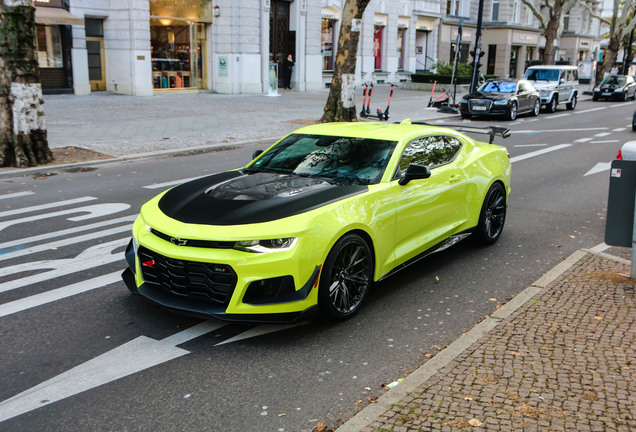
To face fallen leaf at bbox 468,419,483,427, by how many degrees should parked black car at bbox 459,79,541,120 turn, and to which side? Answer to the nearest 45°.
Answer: approximately 45° to its left

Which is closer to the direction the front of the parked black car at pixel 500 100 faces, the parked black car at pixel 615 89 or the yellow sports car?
the yellow sports car

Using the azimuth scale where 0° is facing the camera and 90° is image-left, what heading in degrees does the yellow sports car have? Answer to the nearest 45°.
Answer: approximately 45°

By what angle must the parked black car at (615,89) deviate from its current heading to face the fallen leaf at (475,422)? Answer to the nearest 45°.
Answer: approximately 45° to its left

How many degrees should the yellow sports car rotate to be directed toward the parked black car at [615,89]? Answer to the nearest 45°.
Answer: approximately 180°

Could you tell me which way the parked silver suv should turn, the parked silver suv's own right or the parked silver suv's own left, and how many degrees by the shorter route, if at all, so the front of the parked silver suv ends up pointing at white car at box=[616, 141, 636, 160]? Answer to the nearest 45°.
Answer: approximately 45° to the parked silver suv's own left

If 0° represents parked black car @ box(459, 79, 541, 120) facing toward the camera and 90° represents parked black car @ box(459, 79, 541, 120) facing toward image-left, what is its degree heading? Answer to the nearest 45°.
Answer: approximately 45°

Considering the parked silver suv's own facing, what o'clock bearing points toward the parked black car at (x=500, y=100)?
The parked black car is roughly at 11 o'clock from the parked silver suv.

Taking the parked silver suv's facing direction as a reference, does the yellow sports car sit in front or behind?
in front
